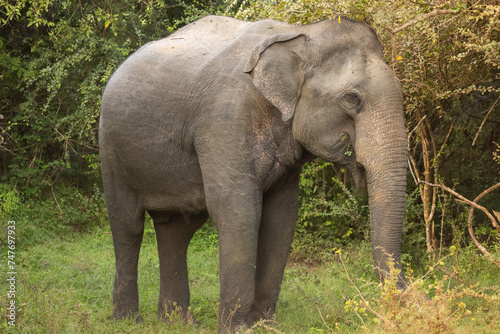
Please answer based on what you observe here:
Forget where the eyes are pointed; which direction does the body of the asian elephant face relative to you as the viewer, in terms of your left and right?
facing the viewer and to the right of the viewer
